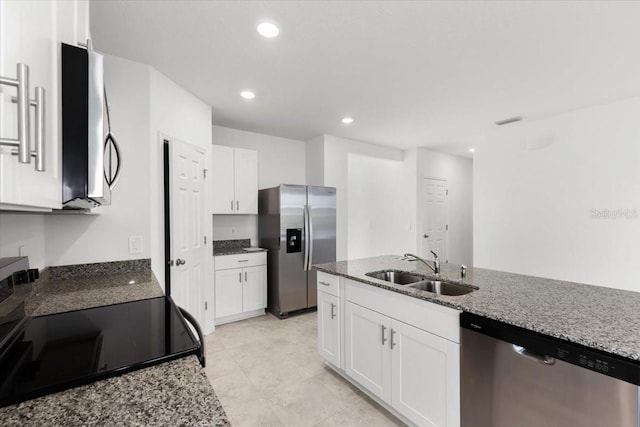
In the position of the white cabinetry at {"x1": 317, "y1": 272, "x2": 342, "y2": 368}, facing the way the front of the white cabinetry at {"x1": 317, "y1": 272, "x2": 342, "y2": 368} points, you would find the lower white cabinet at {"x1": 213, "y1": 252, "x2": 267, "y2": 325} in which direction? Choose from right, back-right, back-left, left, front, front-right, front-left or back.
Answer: right

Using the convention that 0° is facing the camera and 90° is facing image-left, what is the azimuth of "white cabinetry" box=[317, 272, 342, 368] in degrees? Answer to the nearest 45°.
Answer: approximately 45°

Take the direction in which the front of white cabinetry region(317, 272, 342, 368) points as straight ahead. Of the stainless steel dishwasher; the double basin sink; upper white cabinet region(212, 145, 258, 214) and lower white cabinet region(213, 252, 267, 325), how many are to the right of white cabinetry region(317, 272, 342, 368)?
2

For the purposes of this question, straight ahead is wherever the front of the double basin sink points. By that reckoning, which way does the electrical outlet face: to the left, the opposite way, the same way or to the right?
to the left

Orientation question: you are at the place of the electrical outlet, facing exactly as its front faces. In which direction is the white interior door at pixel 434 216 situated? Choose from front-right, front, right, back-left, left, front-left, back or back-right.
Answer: left

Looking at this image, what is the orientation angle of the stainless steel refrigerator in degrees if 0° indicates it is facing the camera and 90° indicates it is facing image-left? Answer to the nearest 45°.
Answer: approximately 315°

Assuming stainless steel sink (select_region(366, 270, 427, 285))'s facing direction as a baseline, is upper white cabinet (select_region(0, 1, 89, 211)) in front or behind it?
in front

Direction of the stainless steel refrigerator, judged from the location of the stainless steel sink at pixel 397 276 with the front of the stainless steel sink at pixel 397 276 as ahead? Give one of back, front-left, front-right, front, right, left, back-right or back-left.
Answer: right

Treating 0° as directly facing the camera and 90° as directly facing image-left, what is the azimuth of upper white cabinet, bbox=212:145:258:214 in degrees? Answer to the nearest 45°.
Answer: approximately 0°

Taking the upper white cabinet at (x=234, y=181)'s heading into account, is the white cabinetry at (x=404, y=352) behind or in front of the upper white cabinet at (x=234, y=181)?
in front
